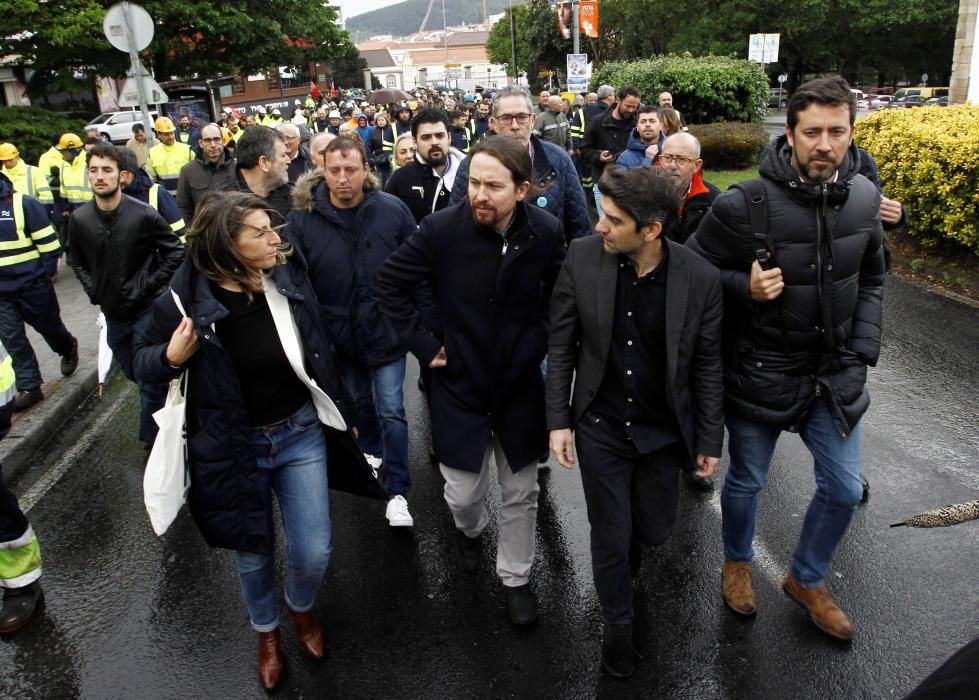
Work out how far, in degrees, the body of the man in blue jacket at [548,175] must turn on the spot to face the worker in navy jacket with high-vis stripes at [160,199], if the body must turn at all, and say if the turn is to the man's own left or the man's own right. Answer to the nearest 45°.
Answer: approximately 90° to the man's own right

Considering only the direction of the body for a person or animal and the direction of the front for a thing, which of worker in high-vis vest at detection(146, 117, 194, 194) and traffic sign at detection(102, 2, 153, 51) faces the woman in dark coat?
the worker in high-vis vest

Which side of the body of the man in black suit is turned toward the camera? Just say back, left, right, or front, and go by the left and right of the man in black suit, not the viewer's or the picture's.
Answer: front

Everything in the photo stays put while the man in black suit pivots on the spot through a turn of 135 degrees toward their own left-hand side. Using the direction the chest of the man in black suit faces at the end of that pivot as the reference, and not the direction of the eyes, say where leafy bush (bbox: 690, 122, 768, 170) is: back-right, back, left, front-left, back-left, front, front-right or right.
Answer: front-left

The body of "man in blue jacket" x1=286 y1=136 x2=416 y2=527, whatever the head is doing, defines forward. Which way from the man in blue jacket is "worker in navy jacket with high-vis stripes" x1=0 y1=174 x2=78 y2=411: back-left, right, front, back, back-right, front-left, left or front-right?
back-right

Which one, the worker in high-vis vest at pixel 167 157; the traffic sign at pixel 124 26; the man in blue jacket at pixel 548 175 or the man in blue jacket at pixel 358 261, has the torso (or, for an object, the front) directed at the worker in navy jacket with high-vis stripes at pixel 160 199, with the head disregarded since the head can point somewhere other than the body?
the worker in high-vis vest at pixel 167 157

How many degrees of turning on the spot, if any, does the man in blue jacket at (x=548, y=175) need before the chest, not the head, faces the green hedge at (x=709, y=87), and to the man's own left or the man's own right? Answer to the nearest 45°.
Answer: approximately 180°

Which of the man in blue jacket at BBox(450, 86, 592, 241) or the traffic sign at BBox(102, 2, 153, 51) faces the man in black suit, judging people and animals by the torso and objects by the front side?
the man in blue jacket

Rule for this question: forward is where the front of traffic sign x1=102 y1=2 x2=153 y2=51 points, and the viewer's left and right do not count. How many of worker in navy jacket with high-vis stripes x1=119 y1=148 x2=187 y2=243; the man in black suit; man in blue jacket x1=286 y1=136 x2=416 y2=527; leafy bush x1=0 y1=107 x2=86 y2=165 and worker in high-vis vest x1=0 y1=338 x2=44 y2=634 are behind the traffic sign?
4

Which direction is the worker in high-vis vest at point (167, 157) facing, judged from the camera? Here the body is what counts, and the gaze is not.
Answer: toward the camera

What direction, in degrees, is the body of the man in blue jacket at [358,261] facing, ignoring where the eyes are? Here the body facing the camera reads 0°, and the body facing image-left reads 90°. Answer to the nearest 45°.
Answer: approximately 0°

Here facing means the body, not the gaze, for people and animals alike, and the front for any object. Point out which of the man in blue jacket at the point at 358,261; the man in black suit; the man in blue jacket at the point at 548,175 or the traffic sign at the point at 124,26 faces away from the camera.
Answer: the traffic sign

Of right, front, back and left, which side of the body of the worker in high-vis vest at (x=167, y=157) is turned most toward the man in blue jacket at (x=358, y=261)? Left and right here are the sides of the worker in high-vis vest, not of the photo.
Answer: front

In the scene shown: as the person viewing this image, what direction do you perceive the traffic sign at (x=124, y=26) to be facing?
facing away from the viewer
